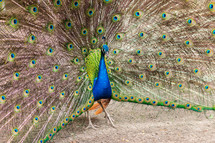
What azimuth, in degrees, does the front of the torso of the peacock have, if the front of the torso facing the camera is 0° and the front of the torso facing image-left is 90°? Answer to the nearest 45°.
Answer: approximately 315°
